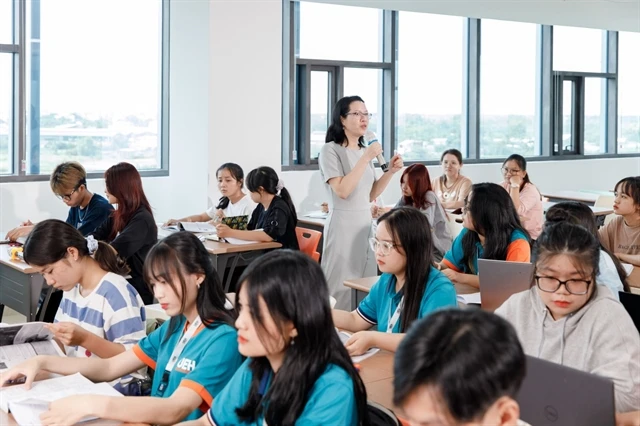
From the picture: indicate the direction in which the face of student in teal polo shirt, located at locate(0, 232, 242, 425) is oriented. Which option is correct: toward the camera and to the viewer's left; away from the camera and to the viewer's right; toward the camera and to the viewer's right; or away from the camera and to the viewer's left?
toward the camera and to the viewer's left

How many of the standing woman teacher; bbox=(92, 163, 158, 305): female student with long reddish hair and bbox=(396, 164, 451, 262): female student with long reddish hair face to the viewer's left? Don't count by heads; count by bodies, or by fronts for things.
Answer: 2

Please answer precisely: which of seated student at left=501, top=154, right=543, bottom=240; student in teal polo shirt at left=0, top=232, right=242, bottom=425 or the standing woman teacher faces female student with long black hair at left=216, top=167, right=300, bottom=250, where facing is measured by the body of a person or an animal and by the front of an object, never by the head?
the seated student

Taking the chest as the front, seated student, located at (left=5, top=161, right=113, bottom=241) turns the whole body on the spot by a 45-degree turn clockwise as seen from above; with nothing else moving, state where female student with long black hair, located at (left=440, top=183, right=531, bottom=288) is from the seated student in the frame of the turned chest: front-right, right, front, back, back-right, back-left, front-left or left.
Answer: back-left

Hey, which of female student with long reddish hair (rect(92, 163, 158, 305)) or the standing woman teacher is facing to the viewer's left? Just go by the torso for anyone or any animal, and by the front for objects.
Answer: the female student with long reddish hair

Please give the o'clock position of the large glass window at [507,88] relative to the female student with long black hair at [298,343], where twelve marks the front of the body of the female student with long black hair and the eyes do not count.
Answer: The large glass window is roughly at 5 o'clock from the female student with long black hair.

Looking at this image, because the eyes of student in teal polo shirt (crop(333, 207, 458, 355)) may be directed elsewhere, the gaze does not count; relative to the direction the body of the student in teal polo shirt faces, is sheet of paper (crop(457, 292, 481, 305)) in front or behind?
behind

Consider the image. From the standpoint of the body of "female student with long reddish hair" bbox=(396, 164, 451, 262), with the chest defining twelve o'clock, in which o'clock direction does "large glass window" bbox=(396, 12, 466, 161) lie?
The large glass window is roughly at 3 o'clock from the female student with long reddish hair.

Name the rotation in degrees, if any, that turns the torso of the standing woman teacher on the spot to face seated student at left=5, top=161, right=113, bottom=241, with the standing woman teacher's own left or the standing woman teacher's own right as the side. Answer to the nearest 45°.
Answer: approximately 135° to the standing woman teacher's own right
